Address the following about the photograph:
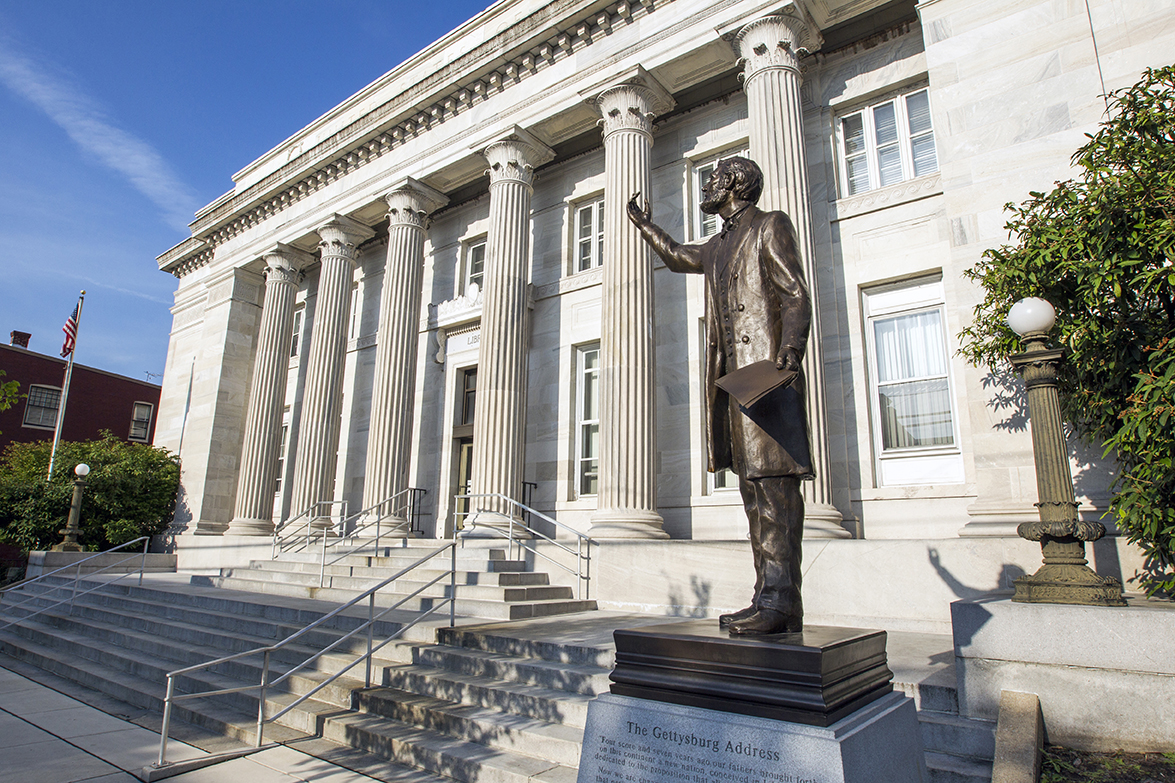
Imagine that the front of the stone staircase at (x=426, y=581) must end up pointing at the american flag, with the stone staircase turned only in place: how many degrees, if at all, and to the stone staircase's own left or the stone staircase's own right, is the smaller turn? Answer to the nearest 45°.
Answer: approximately 90° to the stone staircase's own right

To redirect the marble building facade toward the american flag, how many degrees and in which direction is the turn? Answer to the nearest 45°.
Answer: approximately 45° to its right

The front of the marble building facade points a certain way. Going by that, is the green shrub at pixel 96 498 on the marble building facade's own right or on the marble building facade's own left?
on the marble building facade's own right

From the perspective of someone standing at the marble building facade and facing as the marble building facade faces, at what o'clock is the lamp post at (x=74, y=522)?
The lamp post is roughly at 2 o'clock from the marble building facade.

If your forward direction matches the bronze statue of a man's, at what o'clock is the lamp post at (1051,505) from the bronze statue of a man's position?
The lamp post is roughly at 6 o'clock from the bronze statue of a man.

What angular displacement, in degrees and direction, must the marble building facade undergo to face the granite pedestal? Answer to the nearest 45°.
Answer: approximately 45° to its left

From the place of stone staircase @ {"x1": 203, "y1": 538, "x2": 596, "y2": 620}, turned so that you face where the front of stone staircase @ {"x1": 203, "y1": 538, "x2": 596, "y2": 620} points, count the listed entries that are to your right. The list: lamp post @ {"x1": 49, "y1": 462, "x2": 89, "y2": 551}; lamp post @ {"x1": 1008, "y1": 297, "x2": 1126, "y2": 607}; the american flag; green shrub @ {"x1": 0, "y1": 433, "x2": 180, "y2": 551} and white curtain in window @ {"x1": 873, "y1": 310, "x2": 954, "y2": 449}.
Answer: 3

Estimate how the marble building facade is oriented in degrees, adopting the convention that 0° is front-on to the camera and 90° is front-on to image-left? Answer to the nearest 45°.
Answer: approximately 45°

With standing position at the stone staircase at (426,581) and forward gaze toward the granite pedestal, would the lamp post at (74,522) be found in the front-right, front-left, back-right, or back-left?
back-right

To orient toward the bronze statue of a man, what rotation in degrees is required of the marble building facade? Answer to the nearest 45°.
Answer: approximately 45° to its left

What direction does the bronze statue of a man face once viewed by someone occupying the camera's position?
facing the viewer and to the left of the viewer
